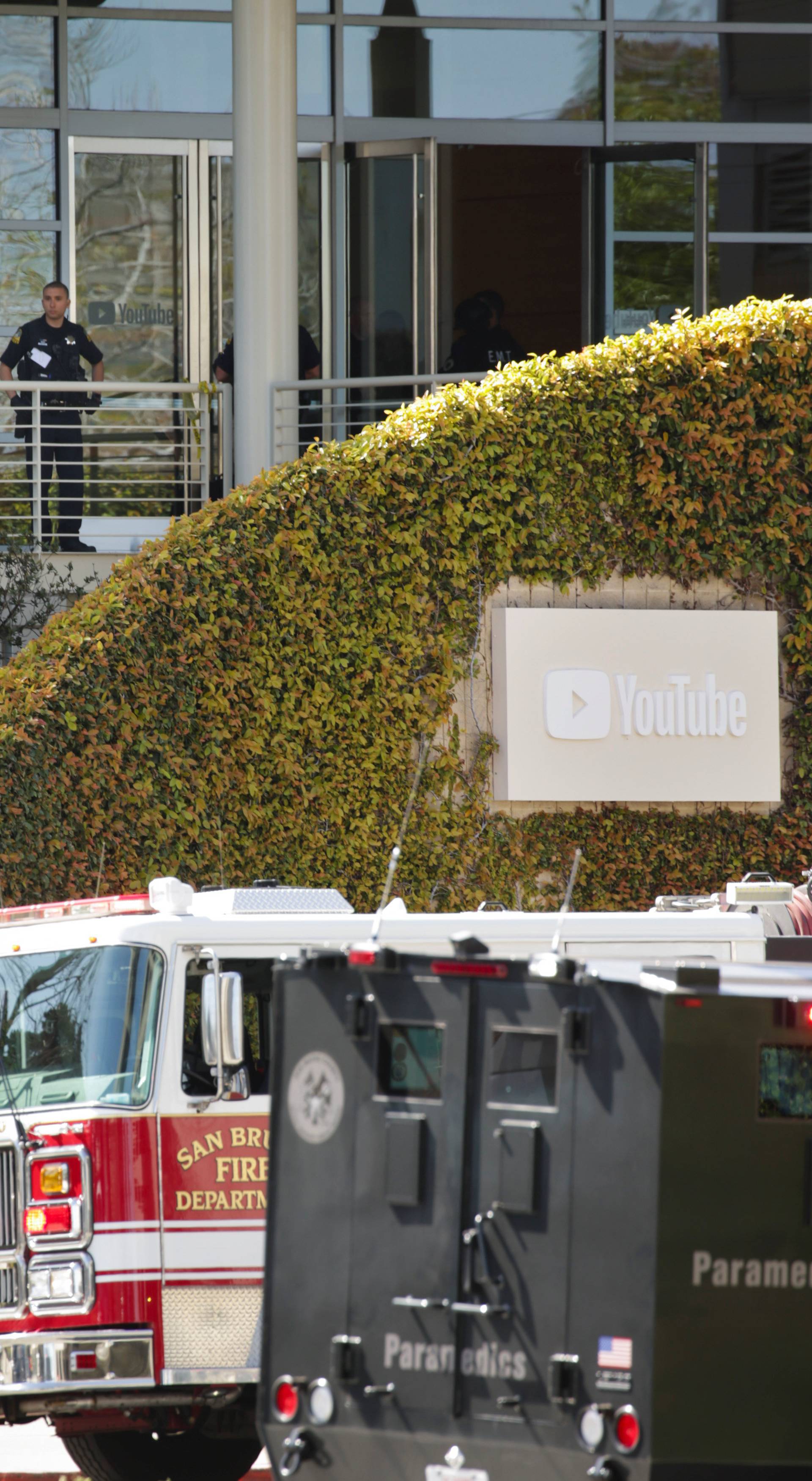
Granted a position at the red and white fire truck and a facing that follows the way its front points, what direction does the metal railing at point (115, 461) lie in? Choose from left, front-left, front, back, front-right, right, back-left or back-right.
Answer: back-right

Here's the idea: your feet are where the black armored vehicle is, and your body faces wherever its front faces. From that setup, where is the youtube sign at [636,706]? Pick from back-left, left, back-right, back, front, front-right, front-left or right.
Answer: front-left

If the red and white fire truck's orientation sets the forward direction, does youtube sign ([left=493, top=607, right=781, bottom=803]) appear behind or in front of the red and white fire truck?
behind

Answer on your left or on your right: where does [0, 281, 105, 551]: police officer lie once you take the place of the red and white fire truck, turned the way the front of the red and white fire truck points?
on your right

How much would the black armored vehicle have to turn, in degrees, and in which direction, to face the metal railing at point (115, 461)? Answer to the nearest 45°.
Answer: approximately 45° to its left

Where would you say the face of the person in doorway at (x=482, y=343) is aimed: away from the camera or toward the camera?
away from the camera

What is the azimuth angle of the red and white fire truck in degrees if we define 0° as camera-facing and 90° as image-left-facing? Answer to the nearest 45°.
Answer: approximately 45°

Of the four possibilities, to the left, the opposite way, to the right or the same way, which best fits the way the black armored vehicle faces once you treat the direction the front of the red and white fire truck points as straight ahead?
the opposite way

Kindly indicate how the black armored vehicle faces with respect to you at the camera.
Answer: facing away from the viewer and to the right of the viewer

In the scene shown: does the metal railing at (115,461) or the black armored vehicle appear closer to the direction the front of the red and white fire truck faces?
the black armored vehicle
